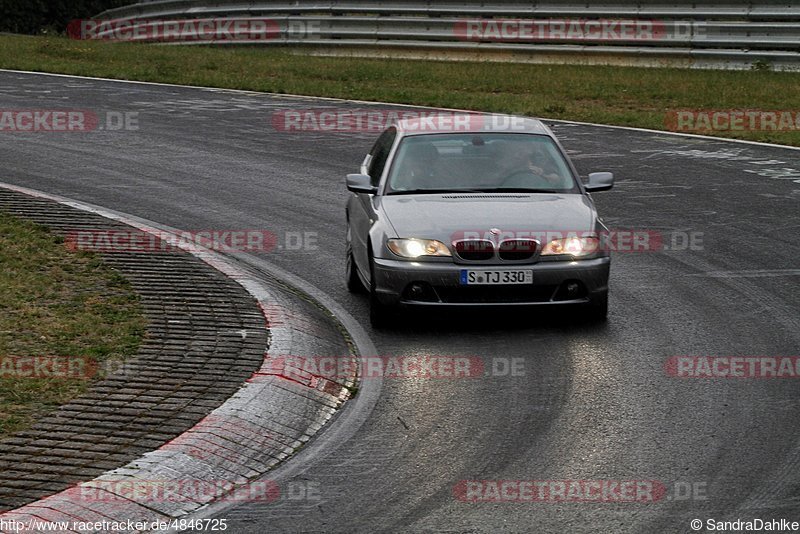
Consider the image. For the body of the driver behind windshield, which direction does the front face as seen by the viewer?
toward the camera

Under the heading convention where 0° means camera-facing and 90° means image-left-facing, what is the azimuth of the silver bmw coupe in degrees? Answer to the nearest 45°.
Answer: approximately 0°

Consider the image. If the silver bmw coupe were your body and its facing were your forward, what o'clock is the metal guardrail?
The metal guardrail is roughly at 6 o'clock from the silver bmw coupe.

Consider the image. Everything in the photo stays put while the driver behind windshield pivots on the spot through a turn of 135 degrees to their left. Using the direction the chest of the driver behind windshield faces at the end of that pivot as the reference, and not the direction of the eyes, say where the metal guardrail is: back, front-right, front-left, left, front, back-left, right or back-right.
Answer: front-left
